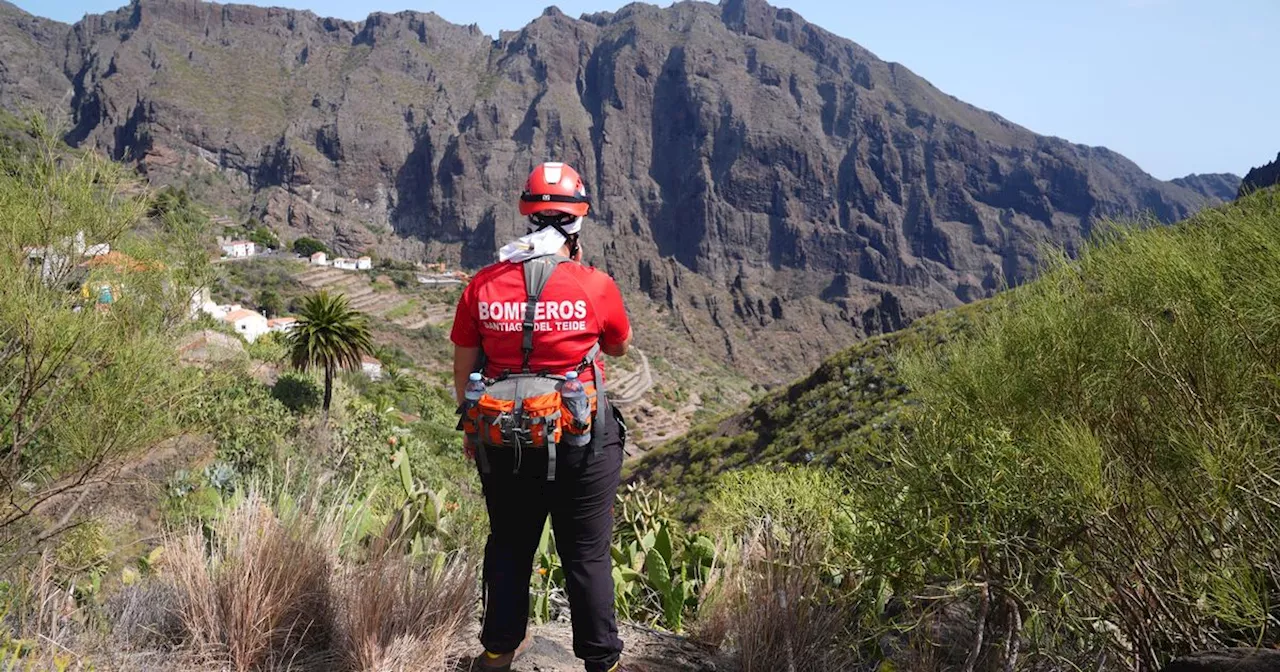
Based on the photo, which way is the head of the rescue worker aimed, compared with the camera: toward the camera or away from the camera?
away from the camera

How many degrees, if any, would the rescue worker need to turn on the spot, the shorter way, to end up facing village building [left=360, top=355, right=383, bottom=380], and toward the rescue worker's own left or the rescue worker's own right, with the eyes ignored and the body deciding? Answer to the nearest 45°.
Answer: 0° — they already face it

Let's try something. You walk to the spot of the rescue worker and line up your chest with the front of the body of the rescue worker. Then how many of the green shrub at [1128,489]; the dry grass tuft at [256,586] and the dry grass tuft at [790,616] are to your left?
1

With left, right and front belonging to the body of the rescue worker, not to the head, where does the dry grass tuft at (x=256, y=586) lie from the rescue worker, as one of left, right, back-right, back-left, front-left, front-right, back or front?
left

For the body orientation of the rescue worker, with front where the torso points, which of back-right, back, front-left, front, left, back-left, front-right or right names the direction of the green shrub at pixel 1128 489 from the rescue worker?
right

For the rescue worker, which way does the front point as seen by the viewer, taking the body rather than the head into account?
away from the camera

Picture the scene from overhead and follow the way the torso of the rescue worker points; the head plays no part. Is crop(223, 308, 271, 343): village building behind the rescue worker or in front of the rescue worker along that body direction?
in front

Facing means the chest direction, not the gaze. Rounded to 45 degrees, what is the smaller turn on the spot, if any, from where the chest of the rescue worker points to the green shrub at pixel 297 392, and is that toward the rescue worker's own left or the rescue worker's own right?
0° — they already face it

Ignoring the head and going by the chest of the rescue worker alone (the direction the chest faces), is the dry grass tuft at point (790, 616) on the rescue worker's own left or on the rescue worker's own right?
on the rescue worker's own right
